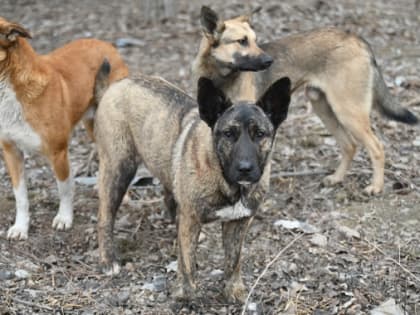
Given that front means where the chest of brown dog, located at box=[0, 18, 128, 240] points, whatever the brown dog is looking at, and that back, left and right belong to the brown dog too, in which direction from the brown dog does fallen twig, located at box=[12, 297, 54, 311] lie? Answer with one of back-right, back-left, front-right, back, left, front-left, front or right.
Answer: front-left

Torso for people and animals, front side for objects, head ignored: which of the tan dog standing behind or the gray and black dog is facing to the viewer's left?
the tan dog standing behind

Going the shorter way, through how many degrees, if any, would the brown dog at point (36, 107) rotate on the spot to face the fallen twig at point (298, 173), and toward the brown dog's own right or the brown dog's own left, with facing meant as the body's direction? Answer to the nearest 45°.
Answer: approximately 135° to the brown dog's own left

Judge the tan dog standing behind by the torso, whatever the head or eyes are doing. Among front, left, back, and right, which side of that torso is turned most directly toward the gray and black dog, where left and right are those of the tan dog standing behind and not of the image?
left

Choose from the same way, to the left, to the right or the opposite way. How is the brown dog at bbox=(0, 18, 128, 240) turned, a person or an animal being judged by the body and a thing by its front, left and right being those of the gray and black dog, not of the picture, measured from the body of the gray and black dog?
to the right

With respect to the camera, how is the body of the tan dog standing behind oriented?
to the viewer's left

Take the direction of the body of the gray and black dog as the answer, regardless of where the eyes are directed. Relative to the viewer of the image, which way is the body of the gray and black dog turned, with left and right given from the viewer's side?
facing the viewer and to the right of the viewer

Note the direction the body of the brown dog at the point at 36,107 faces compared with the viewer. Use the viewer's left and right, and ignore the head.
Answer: facing the viewer and to the left of the viewer

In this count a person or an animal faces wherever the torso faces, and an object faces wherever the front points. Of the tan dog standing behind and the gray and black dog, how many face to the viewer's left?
1

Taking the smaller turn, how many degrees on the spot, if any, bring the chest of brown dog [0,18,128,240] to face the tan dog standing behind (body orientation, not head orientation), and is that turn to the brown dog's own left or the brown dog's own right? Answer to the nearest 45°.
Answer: approximately 135° to the brown dog's own left

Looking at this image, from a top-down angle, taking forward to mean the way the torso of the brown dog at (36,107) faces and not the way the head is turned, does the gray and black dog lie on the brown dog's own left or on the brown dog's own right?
on the brown dog's own left
